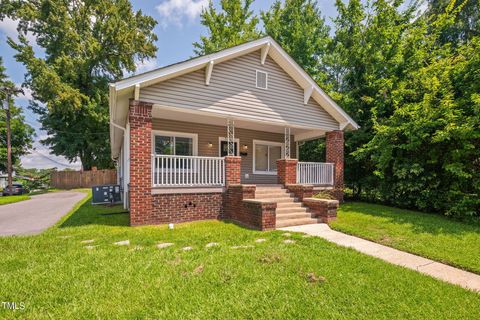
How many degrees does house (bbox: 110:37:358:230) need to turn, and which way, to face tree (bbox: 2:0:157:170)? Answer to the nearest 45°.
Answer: approximately 180°

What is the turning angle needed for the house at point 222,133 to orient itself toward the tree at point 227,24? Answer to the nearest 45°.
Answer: approximately 135° to its left

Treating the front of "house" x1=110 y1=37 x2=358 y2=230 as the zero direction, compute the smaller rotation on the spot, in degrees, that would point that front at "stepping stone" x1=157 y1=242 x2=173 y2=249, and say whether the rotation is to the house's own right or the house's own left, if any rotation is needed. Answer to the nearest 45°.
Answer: approximately 45° to the house's own right

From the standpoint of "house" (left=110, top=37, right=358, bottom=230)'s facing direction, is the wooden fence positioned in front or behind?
behind

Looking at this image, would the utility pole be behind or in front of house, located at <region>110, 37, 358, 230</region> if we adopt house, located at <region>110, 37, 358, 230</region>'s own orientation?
behind

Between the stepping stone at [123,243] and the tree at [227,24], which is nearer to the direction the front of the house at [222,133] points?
the stepping stone

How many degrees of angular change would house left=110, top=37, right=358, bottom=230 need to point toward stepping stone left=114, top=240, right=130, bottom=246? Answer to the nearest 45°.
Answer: approximately 90° to its right

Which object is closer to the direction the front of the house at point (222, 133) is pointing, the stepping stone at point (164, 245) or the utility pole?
the stepping stone

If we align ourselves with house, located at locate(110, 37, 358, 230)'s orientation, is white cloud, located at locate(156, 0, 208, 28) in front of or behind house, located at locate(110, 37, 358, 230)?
behind

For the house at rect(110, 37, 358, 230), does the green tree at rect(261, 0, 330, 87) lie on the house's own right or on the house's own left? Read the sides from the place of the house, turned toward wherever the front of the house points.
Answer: on the house's own left

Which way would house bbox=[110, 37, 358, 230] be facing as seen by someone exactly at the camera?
facing the viewer and to the right of the viewer

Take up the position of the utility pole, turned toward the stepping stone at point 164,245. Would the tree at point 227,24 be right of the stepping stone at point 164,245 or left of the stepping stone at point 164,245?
left

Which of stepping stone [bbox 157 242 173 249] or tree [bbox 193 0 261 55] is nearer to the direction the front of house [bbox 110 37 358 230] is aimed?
the stepping stone
